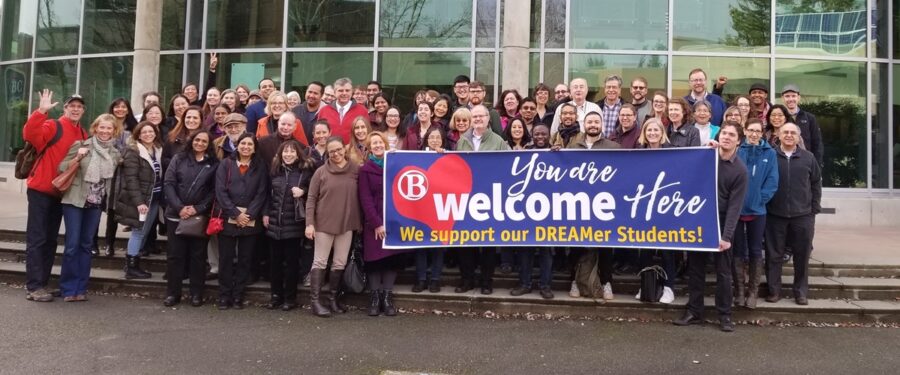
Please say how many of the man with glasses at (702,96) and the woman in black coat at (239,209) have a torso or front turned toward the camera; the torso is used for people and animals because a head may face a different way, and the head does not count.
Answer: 2

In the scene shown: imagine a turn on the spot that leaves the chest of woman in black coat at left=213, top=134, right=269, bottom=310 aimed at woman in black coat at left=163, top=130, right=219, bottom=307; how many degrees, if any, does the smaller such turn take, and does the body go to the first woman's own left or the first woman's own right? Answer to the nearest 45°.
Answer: approximately 135° to the first woman's own right

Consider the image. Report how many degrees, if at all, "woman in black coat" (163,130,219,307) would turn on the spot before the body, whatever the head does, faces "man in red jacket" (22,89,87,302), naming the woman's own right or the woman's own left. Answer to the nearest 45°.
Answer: approximately 135° to the woman's own right

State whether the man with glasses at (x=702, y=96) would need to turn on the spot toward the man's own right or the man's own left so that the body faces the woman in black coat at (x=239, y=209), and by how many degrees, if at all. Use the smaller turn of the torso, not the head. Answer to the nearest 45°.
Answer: approximately 45° to the man's own right

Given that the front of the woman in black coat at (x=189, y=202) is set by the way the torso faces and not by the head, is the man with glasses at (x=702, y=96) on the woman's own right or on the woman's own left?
on the woman's own left

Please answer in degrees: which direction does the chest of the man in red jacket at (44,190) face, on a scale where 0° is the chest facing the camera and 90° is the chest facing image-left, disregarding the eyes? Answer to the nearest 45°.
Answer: approximately 315°
